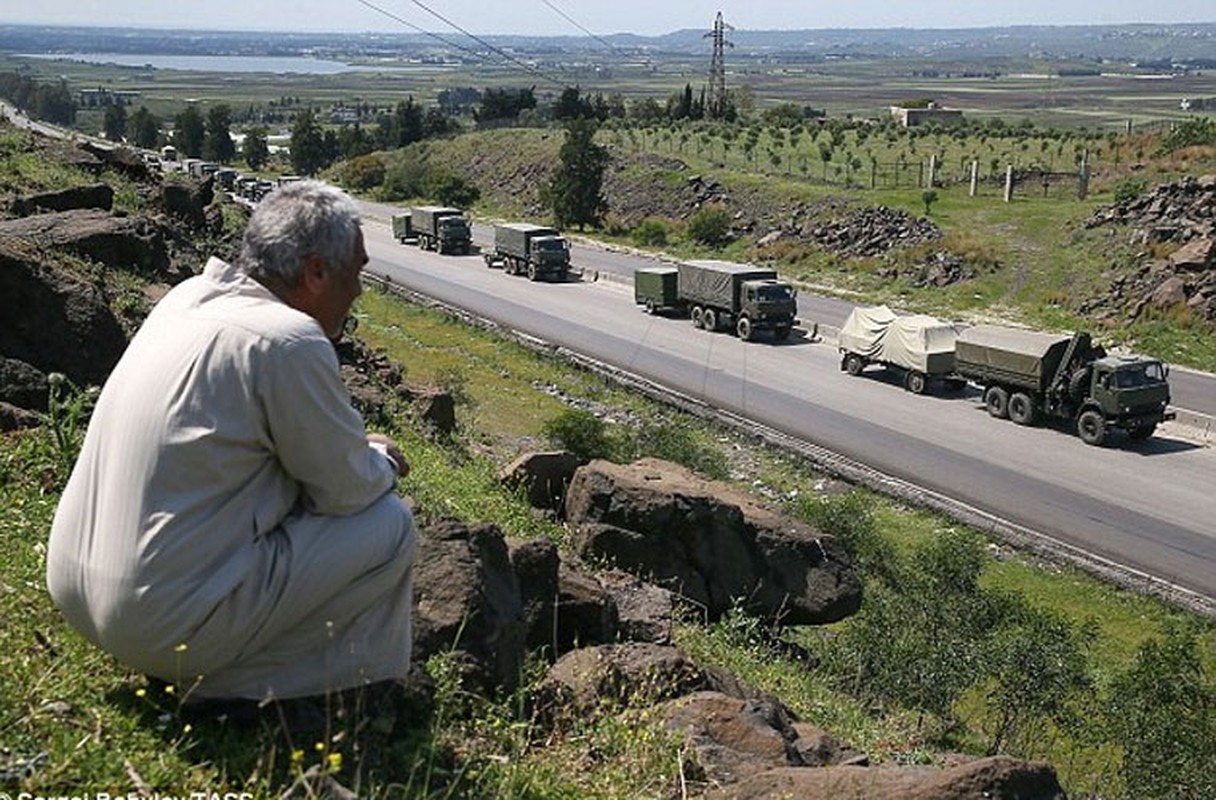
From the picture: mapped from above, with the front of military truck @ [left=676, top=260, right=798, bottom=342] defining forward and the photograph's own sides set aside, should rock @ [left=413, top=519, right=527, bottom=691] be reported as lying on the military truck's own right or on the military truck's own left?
on the military truck's own right

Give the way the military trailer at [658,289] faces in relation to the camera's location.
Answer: facing the viewer and to the right of the viewer

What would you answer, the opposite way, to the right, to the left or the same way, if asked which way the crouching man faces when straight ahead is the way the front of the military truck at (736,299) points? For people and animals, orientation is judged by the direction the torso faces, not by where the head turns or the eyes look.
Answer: to the left

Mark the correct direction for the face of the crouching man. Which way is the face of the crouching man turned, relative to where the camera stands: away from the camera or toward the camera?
away from the camera

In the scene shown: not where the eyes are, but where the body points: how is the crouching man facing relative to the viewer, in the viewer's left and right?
facing away from the viewer and to the right of the viewer

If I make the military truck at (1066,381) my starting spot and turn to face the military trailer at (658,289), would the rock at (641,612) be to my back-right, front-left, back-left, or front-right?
back-left
